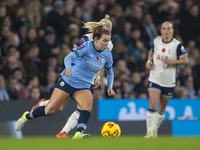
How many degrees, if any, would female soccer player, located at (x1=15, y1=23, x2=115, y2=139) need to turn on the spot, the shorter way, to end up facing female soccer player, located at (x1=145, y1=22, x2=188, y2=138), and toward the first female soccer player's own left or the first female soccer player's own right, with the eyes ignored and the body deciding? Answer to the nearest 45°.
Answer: approximately 90° to the first female soccer player's own left

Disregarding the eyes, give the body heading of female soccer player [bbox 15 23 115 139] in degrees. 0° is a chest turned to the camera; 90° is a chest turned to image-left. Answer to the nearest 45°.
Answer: approximately 315°
